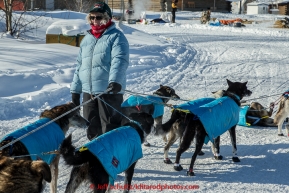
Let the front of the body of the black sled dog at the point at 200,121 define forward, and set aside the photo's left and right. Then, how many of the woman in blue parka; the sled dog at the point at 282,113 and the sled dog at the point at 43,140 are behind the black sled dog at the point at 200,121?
2

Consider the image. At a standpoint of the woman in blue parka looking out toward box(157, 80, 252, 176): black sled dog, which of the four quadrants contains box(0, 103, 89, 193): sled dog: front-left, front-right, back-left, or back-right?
back-right

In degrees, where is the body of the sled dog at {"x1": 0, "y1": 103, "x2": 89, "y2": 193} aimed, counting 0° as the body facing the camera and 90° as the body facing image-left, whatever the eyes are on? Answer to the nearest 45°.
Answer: approximately 270°

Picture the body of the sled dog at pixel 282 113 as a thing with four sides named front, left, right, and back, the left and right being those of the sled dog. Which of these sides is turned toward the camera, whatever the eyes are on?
right

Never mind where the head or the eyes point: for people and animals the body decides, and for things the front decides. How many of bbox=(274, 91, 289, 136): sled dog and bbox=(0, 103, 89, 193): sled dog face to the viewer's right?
2

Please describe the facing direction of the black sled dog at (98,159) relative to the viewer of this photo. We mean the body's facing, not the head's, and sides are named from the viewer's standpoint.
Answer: facing away from the viewer and to the right of the viewer

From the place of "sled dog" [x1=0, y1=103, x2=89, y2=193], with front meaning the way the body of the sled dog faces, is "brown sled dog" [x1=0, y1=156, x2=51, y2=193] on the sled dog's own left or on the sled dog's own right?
on the sled dog's own right

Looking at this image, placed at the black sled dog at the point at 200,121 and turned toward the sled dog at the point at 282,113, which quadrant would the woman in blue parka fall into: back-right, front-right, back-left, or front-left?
back-left

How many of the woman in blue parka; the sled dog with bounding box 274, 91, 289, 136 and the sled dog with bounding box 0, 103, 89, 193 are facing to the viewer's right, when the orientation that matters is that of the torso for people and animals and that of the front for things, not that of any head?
2

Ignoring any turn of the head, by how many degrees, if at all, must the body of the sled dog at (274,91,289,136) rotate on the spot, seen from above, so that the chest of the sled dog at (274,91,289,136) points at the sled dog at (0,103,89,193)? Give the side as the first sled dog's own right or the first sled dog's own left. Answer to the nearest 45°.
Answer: approximately 135° to the first sled dog's own right

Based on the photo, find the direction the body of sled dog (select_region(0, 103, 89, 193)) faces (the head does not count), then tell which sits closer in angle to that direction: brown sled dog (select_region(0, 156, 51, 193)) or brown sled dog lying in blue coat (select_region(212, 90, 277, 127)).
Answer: the brown sled dog lying in blue coat
